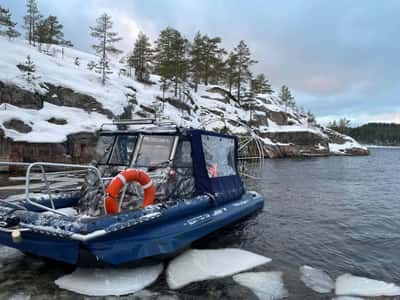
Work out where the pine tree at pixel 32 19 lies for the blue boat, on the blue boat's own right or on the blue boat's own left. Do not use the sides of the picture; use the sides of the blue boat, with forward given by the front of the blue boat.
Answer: on the blue boat's own right

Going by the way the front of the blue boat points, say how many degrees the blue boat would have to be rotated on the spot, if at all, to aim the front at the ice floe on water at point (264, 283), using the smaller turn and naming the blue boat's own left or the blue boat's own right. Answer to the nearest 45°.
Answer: approximately 90° to the blue boat's own left

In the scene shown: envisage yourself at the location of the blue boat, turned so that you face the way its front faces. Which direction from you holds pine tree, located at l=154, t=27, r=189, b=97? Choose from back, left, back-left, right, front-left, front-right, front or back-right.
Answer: back-right

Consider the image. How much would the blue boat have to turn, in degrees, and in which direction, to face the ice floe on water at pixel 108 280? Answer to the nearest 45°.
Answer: approximately 45° to its left

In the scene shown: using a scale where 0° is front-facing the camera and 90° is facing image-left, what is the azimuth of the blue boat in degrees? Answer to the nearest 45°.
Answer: approximately 45°

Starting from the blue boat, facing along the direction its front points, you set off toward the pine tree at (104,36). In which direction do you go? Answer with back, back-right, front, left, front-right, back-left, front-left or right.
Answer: back-right

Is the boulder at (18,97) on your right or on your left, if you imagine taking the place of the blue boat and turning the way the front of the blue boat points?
on your right

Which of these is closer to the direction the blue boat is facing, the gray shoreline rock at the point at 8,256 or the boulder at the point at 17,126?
the gray shoreline rock

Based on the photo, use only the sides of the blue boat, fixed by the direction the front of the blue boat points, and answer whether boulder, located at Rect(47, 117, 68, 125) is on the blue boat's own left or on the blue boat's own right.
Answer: on the blue boat's own right

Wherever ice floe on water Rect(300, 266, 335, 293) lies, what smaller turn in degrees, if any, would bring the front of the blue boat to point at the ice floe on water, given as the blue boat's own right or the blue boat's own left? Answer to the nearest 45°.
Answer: approximately 90° to the blue boat's own left

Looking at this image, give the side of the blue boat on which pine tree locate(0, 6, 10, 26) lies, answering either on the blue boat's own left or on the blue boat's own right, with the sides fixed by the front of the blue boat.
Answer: on the blue boat's own right
